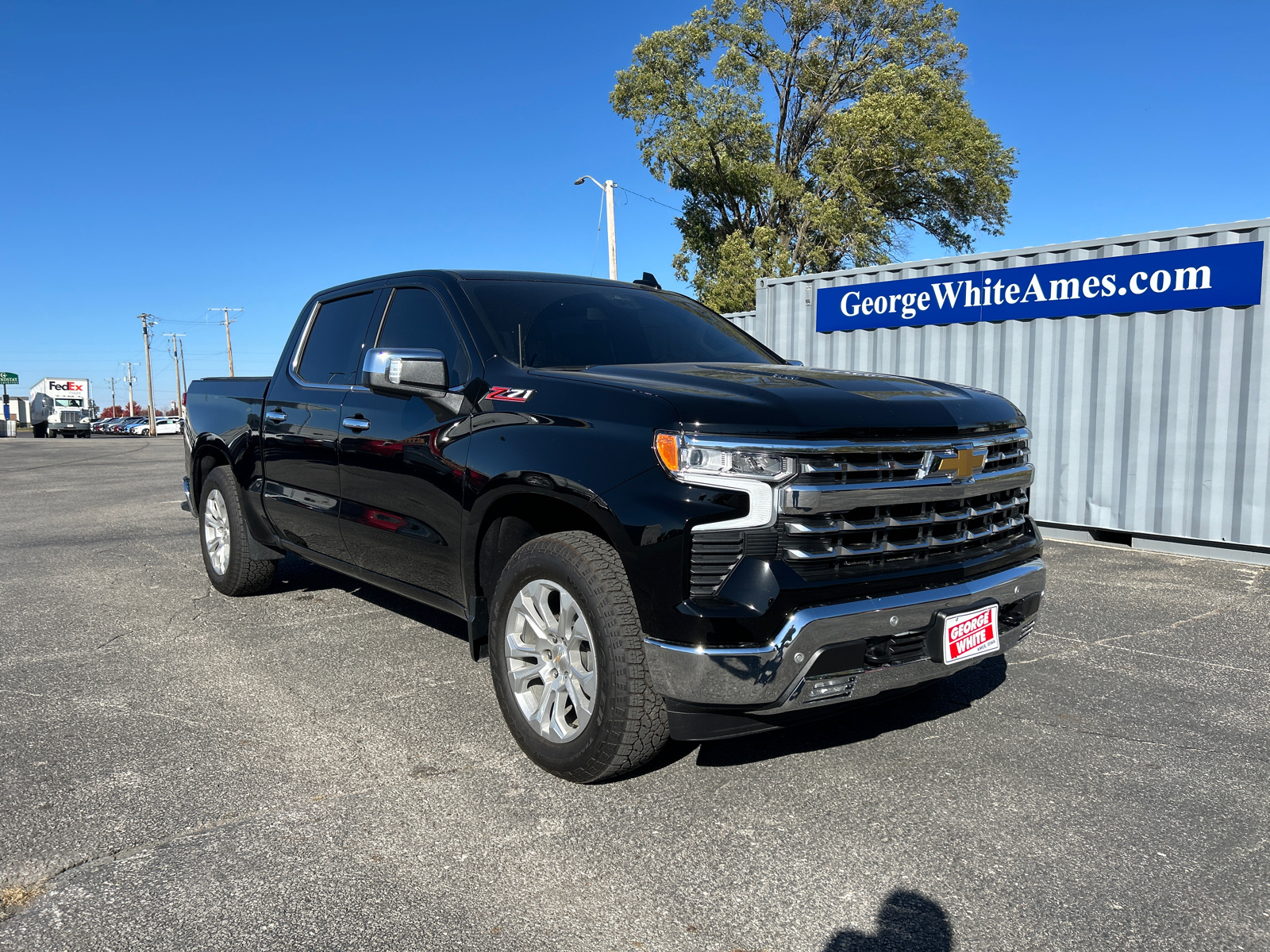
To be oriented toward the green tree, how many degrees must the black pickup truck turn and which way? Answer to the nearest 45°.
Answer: approximately 135° to its left

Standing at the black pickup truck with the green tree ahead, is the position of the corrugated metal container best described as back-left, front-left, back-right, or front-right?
front-right

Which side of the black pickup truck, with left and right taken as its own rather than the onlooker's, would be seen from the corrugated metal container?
left

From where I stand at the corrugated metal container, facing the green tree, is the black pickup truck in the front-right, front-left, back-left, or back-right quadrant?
back-left

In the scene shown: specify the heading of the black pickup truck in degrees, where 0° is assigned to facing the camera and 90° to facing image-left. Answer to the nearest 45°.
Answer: approximately 315°
